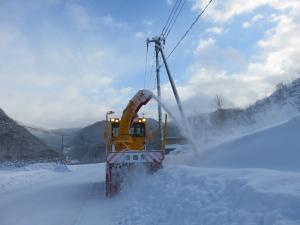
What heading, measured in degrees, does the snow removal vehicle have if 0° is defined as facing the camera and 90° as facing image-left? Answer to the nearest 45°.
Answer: approximately 0°
